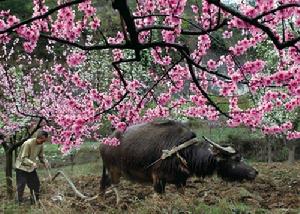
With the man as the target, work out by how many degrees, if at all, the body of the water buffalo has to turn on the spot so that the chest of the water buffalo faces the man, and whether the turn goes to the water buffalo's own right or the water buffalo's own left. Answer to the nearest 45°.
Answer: approximately 180°

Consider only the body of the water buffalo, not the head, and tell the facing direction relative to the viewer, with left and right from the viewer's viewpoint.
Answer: facing to the right of the viewer
